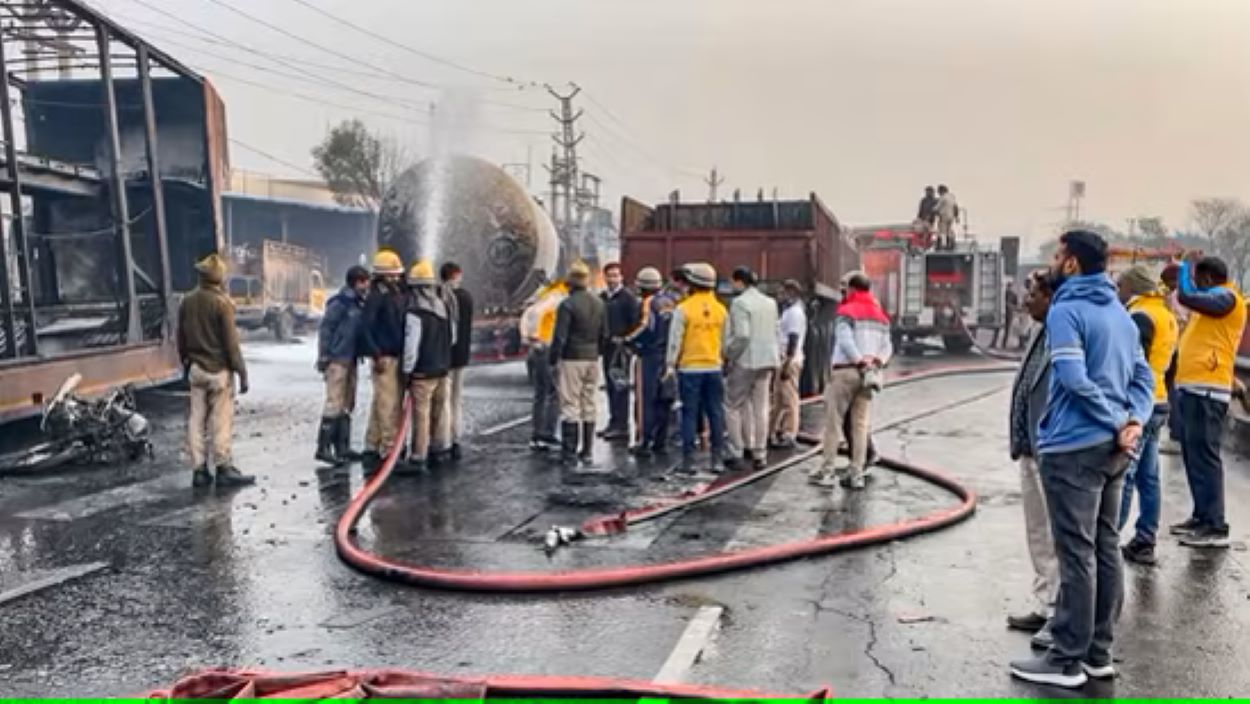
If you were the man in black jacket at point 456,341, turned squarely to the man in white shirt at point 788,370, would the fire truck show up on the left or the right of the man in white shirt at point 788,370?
left

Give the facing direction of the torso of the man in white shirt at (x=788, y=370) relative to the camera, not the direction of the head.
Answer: to the viewer's left

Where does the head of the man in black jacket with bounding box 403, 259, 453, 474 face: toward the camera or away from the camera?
away from the camera

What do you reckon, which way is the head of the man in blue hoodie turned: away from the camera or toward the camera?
away from the camera
